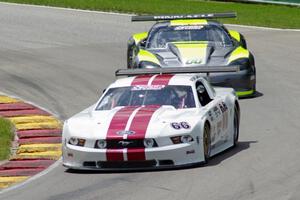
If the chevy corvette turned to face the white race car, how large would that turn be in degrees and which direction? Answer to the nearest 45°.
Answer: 0° — it already faces it

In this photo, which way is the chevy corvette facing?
toward the camera
